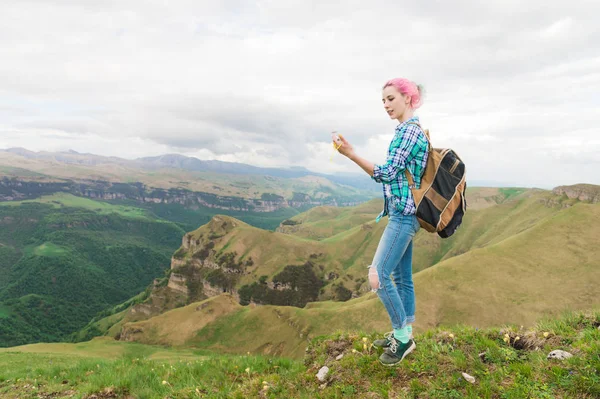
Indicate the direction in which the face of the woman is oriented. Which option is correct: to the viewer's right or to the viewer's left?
to the viewer's left

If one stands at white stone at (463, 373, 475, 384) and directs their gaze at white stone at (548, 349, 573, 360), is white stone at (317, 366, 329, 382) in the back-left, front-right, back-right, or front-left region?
back-left

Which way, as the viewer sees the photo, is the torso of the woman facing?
to the viewer's left

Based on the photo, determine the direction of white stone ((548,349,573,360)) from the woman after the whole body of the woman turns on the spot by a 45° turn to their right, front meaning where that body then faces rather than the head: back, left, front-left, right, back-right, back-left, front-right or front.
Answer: back-right
